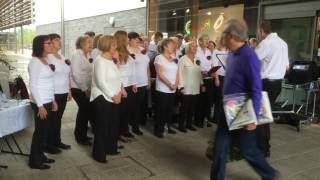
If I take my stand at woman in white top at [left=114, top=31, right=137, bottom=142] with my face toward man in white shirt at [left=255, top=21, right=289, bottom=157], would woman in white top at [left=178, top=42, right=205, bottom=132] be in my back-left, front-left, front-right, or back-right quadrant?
front-left

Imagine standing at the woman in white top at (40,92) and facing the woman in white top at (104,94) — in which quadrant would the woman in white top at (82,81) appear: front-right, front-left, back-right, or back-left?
front-left

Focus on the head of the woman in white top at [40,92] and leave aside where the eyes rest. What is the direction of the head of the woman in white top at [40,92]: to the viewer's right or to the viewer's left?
to the viewer's right

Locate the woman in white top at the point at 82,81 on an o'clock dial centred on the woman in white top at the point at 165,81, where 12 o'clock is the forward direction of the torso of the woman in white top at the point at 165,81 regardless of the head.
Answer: the woman in white top at the point at 82,81 is roughly at 4 o'clock from the woman in white top at the point at 165,81.

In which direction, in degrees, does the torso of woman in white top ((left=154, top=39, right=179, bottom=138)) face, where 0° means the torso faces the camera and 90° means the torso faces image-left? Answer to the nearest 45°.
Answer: approximately 315°

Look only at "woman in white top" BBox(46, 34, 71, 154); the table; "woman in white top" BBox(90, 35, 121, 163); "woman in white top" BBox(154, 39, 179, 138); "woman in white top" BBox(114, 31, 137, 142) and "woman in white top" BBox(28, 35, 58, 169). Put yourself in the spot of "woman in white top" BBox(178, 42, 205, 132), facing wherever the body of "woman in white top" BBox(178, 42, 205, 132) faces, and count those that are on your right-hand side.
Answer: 6

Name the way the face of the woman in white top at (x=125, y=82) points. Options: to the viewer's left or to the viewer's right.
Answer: to the viewer's right

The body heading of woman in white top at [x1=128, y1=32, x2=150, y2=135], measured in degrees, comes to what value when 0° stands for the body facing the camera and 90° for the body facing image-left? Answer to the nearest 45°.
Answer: approximately 315°

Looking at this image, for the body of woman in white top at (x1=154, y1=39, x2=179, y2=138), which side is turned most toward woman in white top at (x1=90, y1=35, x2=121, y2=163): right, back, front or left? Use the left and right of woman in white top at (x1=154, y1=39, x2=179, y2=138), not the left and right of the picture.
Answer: right

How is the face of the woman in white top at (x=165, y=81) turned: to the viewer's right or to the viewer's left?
to the viewer's right

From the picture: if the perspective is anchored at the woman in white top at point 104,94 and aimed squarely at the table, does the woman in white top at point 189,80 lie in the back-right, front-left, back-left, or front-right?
back-right
